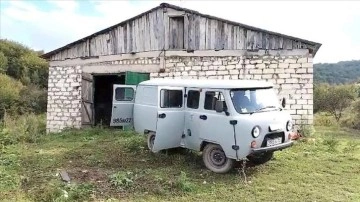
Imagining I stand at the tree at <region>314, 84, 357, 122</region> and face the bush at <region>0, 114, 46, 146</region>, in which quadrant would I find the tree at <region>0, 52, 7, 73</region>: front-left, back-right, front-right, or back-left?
front-right

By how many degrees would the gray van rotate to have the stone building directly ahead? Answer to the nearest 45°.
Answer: approximately 135° to its left

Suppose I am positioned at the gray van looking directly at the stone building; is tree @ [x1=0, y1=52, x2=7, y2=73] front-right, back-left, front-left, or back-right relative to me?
front-left

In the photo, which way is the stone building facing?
toward the camera

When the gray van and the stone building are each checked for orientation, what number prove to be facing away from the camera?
0

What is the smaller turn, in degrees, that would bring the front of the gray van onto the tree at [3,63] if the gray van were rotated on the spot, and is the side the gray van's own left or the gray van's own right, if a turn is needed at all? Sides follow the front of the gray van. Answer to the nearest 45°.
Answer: approximately 180°

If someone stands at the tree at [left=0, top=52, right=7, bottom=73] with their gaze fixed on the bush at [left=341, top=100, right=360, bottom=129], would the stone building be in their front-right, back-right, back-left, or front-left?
front-right

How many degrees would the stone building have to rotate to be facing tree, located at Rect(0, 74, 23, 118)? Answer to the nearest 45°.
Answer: approximately 135° to its right

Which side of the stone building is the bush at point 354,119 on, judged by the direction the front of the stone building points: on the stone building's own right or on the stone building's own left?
on the stone building's own left

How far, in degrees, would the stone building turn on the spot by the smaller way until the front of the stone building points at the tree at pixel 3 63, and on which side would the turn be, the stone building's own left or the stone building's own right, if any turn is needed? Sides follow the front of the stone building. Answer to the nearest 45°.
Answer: approximately 135° to the stone building's own right

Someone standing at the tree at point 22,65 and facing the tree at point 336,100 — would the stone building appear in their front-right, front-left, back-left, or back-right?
front-right

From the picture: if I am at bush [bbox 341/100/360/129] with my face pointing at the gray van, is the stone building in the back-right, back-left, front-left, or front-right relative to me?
front-right

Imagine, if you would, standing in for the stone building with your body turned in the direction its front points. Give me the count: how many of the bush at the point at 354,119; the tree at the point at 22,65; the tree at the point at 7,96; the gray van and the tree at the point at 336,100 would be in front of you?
1

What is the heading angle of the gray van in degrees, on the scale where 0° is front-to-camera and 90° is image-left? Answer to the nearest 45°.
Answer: approximately 315°

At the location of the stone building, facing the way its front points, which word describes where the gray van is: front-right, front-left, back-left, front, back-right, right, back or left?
front
